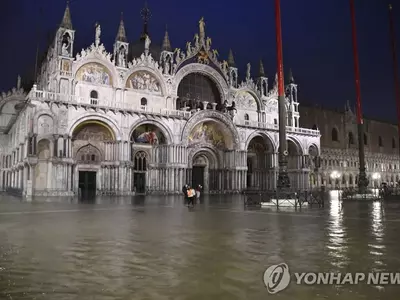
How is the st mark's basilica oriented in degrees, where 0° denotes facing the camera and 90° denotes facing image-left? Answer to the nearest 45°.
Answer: approximately 315°

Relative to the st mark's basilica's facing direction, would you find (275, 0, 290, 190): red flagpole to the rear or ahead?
ahead
